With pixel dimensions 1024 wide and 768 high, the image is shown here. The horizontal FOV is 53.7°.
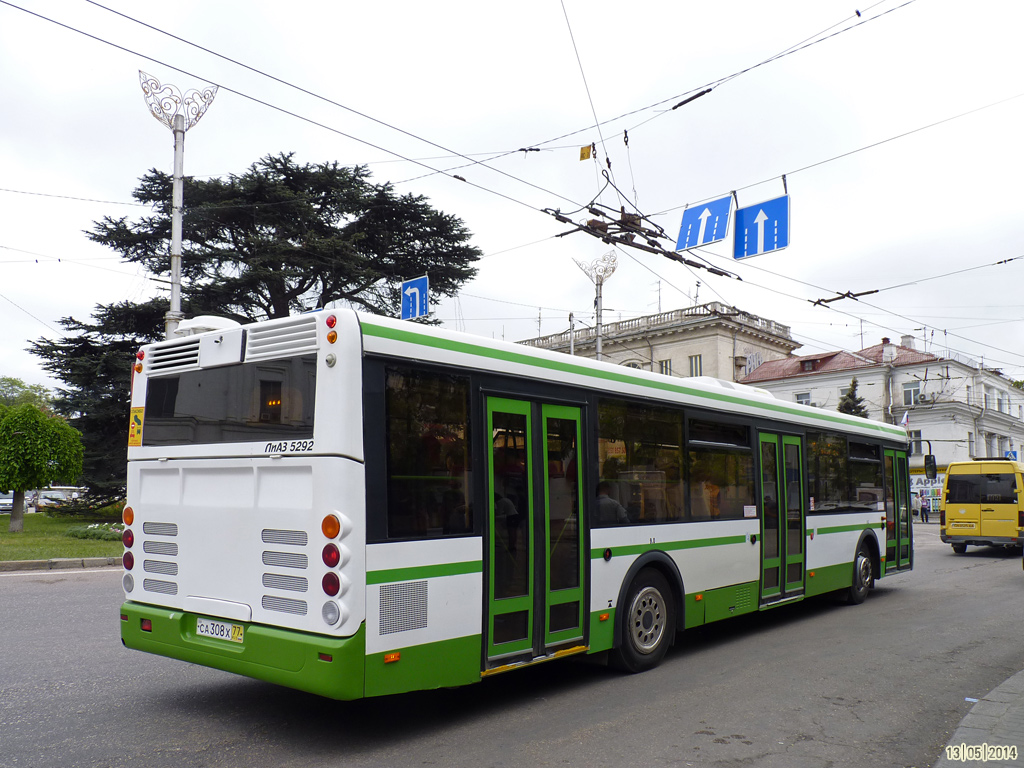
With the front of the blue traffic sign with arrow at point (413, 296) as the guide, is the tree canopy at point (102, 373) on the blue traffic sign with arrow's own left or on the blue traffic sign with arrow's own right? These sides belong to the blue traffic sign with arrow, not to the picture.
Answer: on the blue traffic sign with arrow's own right

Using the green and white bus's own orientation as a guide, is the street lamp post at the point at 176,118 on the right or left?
on its left

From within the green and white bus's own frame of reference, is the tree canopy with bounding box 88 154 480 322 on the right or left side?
on its left

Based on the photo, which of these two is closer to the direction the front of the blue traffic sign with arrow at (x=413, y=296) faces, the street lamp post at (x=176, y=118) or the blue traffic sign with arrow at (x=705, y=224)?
the street lamp post

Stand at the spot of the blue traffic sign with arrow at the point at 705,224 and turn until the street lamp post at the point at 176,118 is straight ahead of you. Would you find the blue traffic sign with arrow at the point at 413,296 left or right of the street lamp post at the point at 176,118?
right

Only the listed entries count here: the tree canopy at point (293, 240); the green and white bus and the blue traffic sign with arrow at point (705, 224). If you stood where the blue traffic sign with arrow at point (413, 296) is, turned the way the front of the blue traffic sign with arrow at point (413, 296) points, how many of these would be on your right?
1

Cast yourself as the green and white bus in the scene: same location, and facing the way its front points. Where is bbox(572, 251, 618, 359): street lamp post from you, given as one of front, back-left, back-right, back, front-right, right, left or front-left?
front-left

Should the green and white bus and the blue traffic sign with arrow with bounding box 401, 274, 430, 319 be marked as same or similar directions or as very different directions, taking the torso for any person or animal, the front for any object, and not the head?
very different directions

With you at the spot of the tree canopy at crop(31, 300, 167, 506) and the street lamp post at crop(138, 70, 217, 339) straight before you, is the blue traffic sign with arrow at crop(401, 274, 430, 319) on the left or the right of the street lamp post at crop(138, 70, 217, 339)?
left

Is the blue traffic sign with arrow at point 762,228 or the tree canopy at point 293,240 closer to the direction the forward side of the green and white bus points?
the blue traffic sign with arrow

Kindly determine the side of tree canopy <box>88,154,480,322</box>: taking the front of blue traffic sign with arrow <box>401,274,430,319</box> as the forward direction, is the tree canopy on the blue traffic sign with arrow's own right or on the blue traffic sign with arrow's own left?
on the blue traffic sign with arrow's own right

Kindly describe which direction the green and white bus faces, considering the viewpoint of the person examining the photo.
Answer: facing away from the viewer and to the right of the viewer
